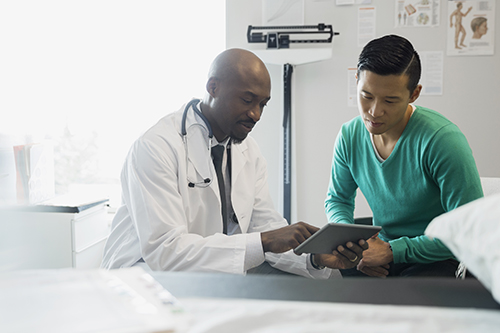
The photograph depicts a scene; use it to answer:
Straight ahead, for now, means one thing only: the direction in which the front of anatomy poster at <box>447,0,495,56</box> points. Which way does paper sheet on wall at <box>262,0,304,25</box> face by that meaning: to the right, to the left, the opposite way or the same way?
the same way

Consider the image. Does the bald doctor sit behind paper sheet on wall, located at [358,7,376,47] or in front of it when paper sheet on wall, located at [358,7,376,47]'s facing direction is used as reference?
in front

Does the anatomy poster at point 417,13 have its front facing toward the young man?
yes

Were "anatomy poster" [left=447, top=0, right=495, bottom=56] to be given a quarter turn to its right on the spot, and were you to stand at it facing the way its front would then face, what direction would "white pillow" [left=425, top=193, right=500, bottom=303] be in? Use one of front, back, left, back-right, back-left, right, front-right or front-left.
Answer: left

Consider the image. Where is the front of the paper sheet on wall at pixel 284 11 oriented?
toward the camera

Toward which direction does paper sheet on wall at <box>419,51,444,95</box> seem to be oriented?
toward the camera

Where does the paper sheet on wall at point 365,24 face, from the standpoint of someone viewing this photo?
facing the viewer

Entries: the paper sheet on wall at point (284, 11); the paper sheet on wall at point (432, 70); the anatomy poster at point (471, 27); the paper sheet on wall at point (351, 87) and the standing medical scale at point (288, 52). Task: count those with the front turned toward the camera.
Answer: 5

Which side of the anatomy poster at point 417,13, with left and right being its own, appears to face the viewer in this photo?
front

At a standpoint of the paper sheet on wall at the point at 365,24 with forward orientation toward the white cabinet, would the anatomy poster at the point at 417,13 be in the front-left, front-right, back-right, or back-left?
back-left

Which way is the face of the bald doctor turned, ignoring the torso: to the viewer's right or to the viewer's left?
to the viewer's right

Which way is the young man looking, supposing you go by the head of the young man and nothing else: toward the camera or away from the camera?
toward the camera

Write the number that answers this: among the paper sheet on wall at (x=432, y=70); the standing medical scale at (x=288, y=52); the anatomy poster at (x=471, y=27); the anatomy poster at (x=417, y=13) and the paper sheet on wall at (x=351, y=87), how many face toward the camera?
5

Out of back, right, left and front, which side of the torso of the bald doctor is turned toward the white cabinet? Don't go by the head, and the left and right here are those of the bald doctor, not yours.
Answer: back

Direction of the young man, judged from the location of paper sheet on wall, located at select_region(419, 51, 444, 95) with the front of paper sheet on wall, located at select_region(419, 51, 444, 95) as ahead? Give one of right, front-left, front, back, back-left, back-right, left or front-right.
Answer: front

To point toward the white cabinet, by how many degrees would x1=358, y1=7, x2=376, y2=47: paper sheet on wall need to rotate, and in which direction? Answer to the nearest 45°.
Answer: approximately 45° to its right

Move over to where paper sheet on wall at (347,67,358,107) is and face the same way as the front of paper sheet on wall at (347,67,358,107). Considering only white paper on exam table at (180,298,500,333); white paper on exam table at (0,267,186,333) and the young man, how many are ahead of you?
3

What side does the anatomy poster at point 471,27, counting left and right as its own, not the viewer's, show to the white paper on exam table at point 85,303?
front
